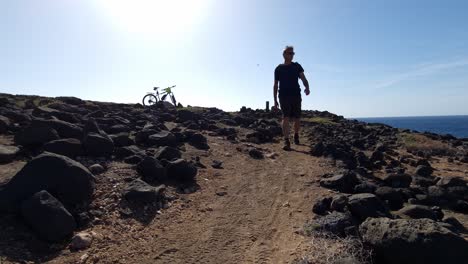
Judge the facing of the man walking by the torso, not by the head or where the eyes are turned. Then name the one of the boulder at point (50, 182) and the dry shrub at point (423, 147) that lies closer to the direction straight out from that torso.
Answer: the boulder

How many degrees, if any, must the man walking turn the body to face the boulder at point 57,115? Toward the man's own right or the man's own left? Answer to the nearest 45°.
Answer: approximately 90° to the man's own right

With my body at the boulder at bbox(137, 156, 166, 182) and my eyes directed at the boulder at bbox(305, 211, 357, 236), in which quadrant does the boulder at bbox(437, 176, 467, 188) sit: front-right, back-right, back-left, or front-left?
front-left

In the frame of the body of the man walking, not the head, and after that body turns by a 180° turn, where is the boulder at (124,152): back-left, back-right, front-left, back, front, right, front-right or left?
back-left

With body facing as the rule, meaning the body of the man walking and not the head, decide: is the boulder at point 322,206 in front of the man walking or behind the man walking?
in front

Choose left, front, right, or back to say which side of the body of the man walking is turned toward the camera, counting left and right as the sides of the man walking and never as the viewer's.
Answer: front

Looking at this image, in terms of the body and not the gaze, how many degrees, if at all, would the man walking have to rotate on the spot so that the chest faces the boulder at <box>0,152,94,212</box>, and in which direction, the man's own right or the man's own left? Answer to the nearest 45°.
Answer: approximately 45° to the man's own right

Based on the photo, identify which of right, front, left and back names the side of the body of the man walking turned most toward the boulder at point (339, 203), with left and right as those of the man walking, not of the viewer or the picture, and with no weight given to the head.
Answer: front

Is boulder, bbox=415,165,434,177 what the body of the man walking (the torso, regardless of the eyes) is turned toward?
no

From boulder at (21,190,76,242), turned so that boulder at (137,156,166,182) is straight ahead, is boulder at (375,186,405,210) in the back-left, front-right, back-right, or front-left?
front-right
